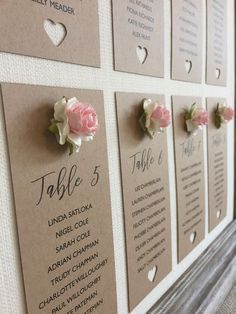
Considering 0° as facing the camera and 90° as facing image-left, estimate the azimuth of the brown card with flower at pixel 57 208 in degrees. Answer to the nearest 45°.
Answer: approximately 315°

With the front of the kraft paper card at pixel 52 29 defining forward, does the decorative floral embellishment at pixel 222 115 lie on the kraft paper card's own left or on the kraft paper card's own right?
on the kraft paper card's own left

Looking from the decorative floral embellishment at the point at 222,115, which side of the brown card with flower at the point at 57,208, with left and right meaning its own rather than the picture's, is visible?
left

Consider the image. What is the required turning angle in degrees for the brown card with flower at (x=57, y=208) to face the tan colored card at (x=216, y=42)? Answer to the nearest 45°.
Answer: approximately 90° to its left
